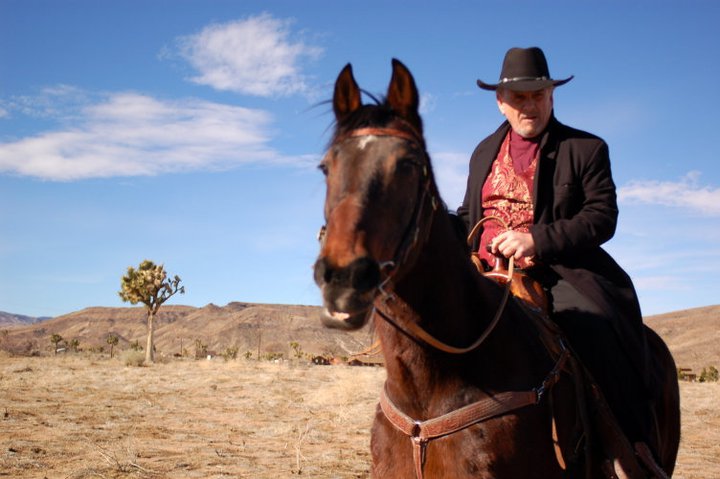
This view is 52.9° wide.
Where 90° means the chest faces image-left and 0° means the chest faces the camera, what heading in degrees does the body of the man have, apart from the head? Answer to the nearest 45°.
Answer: approximately 45°

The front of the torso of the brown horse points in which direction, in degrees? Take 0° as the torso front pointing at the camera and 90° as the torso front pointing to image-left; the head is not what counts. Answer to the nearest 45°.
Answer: approximately 45°

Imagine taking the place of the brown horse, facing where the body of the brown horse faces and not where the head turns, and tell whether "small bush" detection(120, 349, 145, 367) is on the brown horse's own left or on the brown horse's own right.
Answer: on the brown horse's own right
